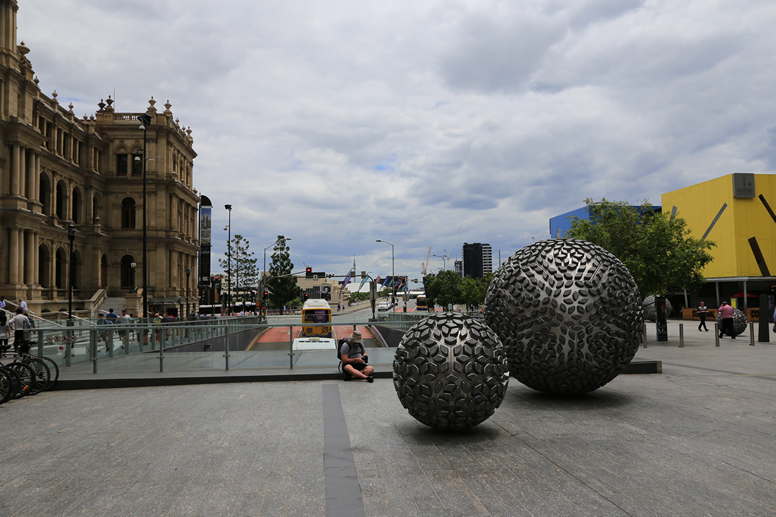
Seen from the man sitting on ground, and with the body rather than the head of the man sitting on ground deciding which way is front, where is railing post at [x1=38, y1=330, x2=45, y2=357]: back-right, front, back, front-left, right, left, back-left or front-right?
back-right

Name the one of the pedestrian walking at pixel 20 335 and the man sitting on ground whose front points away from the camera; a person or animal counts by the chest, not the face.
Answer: the pedestrian walking

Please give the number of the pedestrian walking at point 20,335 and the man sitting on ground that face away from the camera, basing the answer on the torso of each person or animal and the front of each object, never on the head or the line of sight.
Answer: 1

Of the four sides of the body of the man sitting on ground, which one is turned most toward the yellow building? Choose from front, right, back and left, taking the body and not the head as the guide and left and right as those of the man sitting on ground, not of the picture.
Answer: left

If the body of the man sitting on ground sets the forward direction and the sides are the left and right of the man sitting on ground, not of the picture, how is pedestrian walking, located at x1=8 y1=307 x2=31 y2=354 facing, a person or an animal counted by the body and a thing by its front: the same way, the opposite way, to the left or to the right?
the opposite way

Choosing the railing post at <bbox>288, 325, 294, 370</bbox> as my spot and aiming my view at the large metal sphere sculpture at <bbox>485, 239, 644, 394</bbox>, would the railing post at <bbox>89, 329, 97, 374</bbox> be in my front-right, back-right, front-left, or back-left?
back-right

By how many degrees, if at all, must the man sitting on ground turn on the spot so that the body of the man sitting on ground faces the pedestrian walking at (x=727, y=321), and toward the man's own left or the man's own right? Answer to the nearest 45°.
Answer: approximately 90° to the man's own left

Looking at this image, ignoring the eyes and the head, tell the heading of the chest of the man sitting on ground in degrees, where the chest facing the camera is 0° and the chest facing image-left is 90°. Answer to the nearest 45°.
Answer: approximately 315°
